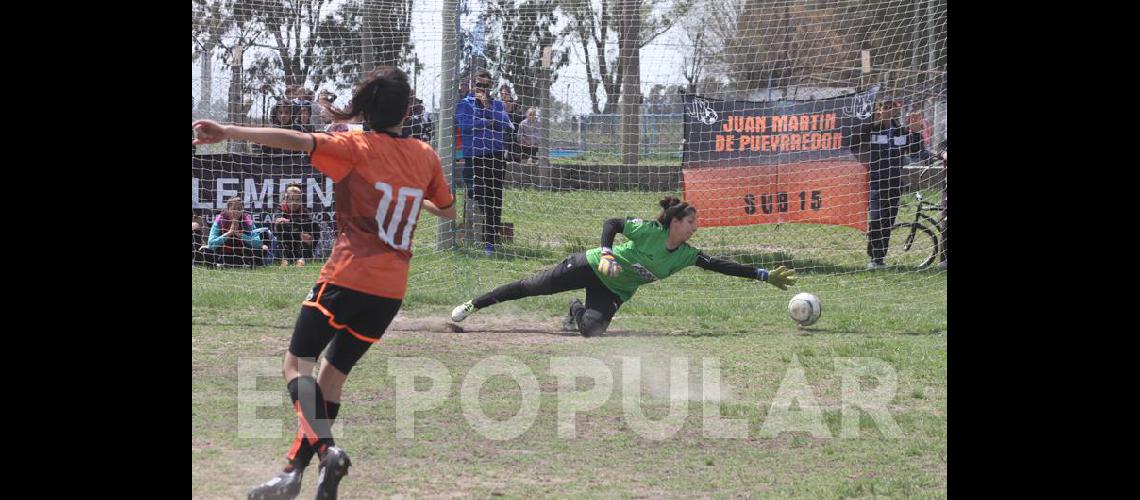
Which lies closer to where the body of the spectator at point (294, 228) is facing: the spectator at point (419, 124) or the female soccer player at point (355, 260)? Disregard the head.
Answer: the female soccer player

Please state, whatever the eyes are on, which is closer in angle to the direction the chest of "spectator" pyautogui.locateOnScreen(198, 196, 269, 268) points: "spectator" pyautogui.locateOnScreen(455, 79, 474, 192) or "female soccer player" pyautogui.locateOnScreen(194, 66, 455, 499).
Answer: the female soccer player

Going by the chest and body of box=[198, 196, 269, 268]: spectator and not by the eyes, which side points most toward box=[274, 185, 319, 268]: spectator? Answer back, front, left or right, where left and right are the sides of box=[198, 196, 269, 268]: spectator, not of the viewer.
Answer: left

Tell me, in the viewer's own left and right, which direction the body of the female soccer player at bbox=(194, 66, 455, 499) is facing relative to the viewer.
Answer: facing away from the viewer and to the left of the viewer

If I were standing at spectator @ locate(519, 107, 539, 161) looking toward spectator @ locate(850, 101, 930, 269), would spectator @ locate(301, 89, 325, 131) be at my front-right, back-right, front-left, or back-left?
back-right

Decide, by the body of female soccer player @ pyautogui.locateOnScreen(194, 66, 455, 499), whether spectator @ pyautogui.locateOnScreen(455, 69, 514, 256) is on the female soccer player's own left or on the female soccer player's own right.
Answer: on the female soccer player's own right

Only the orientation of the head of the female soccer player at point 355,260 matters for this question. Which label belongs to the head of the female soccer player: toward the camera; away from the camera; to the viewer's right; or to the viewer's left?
away from the camera

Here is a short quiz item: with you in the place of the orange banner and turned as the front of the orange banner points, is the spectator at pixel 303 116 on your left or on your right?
on your right

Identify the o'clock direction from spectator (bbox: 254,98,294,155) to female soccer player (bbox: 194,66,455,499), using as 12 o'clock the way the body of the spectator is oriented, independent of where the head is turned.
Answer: The female soccer player is roughly at 12 o'clock from the spectator.
